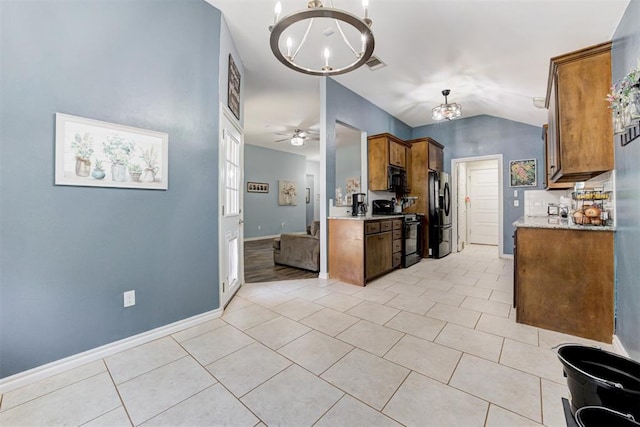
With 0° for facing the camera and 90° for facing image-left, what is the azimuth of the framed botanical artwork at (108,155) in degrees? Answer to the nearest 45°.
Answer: approximately 315°

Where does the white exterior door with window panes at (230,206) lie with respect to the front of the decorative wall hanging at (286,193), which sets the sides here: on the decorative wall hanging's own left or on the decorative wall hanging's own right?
on the decorative wall hanging's own right

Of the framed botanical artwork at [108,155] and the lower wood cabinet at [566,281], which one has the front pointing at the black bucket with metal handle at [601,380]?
the framed botanical artwork

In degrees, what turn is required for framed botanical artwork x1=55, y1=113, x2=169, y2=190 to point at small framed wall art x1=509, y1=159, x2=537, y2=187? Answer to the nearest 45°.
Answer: approximately 45° to its left

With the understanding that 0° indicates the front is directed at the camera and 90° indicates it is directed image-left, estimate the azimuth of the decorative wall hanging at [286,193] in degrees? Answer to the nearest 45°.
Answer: approximately 315°

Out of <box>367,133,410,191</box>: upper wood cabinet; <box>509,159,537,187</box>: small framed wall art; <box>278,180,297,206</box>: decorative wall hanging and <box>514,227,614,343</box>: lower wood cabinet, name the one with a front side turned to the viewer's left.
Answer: the lower wood cabinet

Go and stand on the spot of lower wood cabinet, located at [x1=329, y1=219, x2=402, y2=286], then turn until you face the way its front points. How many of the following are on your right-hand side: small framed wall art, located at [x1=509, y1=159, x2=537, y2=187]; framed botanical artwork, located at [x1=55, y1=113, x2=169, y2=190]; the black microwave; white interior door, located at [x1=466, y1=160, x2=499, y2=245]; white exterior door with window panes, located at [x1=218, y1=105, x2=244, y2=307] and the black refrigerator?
2

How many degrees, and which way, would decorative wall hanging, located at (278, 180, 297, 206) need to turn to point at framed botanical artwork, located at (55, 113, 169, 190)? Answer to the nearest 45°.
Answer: approximately 45° to its right

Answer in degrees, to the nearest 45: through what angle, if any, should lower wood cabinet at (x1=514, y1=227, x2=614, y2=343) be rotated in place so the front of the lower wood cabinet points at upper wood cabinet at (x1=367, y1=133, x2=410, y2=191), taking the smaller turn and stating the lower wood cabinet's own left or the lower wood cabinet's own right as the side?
approximately 45° to the lower wood cabinet's own right

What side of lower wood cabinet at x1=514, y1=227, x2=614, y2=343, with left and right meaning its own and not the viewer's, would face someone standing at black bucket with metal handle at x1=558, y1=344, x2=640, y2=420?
left

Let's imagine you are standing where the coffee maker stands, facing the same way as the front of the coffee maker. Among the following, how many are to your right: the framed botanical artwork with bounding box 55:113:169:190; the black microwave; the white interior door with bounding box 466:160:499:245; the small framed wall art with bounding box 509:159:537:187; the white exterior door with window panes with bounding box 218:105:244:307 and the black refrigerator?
2

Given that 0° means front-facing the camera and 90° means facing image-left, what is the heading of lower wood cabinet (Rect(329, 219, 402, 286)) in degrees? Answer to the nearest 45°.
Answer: approximately 315°

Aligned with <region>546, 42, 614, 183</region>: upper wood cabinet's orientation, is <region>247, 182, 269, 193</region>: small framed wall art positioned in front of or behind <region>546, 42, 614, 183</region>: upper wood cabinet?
in front

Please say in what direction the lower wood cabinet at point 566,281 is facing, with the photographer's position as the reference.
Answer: facing to the left of the viewer

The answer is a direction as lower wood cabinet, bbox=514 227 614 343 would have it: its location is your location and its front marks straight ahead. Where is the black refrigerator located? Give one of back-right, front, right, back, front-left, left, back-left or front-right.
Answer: front-right

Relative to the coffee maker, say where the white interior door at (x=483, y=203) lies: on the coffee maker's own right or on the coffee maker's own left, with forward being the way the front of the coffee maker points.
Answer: on the coffee maker's own left

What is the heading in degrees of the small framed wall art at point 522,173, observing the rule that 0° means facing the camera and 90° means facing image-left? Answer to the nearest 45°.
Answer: approximately 0°
